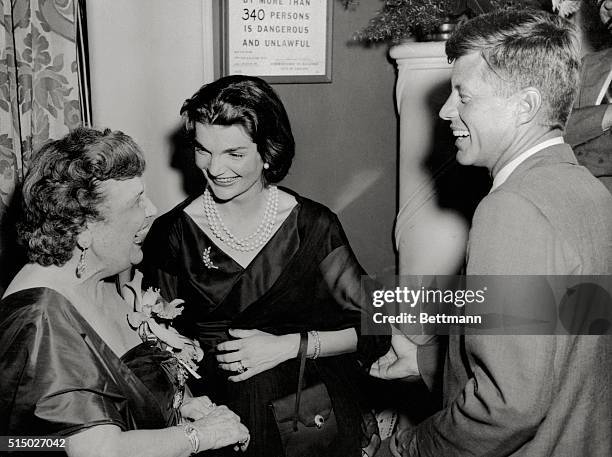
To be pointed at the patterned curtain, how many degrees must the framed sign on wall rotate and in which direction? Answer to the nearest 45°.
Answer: approximately 45° to its right

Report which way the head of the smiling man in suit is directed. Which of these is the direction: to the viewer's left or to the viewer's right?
to the viewer's left

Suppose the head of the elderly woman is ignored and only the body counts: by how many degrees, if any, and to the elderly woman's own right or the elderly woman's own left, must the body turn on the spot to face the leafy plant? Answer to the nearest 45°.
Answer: approximately 45° to the elderly woman's own left

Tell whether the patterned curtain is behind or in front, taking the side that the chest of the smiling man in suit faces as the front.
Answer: in front

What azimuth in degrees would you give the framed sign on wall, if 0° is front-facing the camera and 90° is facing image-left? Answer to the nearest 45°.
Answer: approximately 0°

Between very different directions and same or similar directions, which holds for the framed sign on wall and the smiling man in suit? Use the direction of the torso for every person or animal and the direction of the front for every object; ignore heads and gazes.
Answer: very different directions

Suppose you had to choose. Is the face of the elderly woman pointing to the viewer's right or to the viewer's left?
to the viewer's right

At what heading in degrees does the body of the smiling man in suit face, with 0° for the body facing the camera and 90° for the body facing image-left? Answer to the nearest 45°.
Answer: approximately 135°

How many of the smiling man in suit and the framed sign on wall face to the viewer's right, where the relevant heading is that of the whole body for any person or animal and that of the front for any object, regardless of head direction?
0

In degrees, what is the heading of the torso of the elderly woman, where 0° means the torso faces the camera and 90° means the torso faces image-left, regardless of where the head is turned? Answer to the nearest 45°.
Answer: approximately 270°

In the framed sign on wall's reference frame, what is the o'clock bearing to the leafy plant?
The leafy plant is roughly at 10 o'clock from the framed sign on wall.
